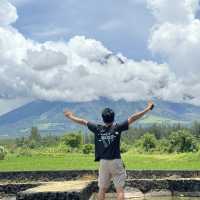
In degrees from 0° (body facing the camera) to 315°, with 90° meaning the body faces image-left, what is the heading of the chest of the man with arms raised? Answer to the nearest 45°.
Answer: approximately 180°

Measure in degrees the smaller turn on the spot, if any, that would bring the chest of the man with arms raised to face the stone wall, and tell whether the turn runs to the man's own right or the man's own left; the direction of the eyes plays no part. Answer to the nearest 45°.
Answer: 0° — they already face it
